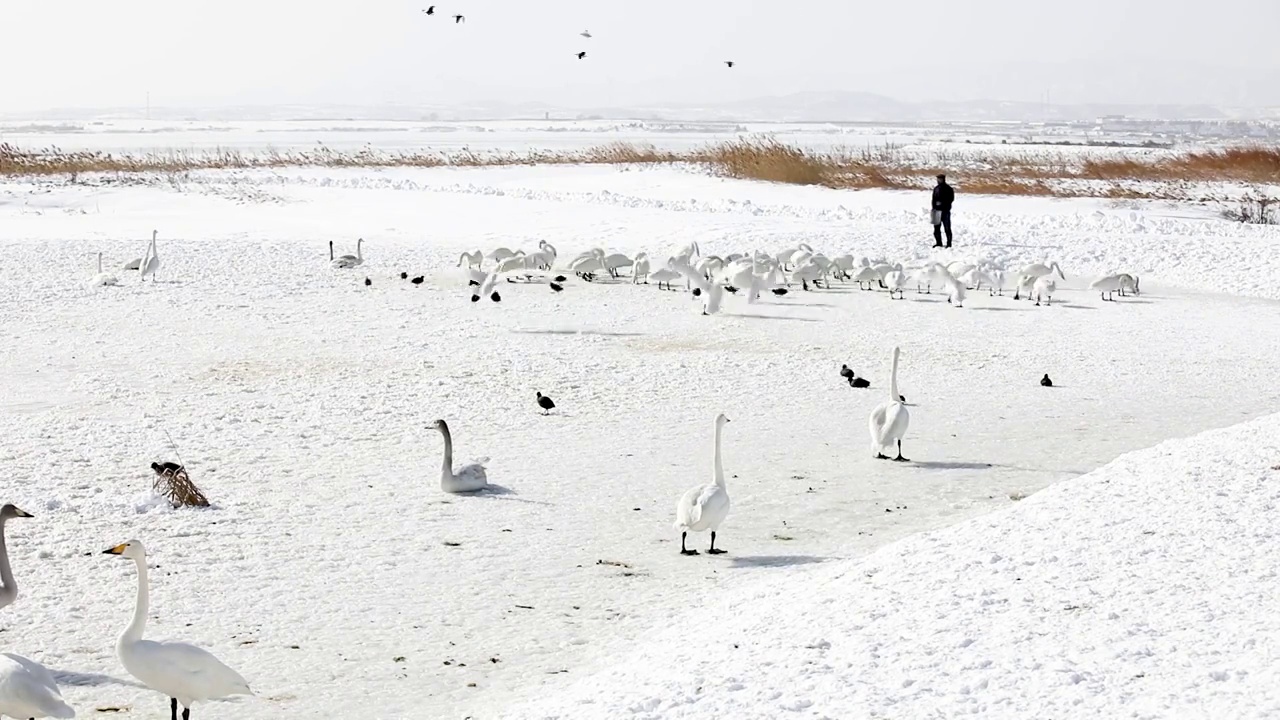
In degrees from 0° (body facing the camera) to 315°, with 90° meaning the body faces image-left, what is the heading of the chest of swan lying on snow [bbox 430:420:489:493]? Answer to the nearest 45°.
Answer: approximately 90°

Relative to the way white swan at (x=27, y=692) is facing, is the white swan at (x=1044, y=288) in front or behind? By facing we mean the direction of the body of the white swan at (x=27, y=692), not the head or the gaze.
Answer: behind

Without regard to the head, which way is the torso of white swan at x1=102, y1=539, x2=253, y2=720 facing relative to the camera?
to the viewer's left

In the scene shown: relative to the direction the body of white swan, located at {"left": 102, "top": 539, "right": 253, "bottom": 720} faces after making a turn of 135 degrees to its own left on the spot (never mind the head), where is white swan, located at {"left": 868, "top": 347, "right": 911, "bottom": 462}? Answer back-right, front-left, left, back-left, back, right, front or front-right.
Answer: left

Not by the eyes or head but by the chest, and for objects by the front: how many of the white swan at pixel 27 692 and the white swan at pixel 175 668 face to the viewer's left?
2

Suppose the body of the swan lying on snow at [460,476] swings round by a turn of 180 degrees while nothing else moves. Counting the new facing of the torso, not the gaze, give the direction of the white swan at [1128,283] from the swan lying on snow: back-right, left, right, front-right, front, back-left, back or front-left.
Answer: front-left

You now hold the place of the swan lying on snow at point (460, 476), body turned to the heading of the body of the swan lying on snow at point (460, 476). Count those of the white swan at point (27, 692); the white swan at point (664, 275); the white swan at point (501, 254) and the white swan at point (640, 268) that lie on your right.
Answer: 3

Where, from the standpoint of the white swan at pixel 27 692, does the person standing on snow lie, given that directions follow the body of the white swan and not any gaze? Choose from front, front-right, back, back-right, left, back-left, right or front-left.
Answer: back-right

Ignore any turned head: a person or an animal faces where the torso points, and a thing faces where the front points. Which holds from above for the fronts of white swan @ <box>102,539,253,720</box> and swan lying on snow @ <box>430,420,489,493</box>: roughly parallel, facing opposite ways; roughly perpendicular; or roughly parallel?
roughly parallel

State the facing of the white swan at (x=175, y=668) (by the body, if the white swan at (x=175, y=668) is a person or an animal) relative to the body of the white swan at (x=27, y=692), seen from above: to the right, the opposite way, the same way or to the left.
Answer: the same way

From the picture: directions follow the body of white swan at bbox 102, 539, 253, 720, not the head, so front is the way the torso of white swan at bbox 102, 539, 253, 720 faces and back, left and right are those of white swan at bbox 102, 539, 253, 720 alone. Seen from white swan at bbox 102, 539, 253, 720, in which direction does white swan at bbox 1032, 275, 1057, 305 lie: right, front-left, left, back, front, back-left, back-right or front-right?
back-right

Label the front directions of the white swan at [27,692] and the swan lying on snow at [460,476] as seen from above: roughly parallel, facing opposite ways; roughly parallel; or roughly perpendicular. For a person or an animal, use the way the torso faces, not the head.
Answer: roughly parallel

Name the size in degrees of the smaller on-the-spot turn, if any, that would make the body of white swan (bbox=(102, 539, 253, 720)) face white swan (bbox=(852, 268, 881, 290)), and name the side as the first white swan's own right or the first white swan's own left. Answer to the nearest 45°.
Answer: approximately 135° to the first white swan's own right

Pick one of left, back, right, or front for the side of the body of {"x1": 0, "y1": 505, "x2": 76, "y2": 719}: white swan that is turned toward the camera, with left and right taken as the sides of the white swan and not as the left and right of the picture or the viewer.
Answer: left

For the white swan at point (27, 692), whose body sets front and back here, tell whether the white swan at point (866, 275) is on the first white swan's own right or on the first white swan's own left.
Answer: on the first white swan's own right

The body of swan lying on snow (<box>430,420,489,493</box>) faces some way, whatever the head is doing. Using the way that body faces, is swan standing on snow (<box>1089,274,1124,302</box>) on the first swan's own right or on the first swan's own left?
on the first swan's own right

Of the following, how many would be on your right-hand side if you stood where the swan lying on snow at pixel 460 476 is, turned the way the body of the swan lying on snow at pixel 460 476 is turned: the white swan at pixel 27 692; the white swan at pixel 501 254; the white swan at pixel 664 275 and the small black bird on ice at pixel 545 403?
3
